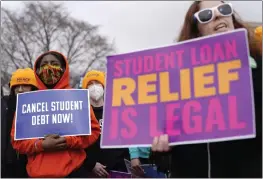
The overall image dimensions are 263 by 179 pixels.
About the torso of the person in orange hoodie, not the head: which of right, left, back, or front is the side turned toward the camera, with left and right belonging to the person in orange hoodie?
front

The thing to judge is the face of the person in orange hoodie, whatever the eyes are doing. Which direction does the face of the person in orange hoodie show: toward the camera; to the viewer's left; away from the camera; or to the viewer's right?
toward the camera
